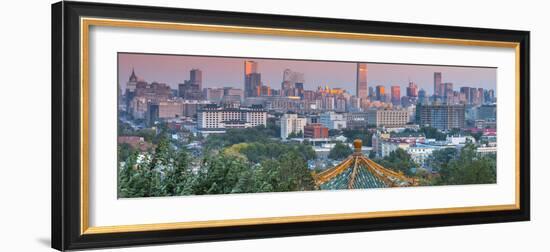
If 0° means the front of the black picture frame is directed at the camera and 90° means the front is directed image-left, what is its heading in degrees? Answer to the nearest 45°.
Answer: approximately 315°
